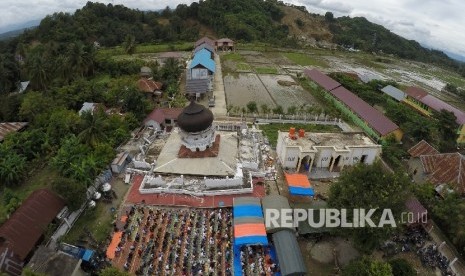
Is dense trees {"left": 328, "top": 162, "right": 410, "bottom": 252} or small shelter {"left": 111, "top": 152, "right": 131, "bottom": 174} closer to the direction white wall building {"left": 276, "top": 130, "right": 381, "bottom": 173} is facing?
the dense trees

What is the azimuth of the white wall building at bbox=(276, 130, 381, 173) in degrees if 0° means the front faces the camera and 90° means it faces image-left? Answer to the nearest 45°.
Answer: approximately 0°

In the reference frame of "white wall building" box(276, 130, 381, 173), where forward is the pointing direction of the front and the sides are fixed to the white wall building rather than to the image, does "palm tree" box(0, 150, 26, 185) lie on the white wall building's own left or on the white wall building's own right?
on the white wall building's own right

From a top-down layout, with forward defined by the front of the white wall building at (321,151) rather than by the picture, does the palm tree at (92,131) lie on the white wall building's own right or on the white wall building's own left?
on the white wall building's own right

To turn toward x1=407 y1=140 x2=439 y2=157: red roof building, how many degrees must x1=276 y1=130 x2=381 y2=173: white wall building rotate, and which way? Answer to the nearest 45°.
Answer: approximately 135° to its left

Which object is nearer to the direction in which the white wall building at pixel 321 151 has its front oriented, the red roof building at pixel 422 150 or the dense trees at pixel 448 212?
the dense trees

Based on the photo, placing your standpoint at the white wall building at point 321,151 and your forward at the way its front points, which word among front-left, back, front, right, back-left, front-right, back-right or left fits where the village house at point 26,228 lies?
front-right

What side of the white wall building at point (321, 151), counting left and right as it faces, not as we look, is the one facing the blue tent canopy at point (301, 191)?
front

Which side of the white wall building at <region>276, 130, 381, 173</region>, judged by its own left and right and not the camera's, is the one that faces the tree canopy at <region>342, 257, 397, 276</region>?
front

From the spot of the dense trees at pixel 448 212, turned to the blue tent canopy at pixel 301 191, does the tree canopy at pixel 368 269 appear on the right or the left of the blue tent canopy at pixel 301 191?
left

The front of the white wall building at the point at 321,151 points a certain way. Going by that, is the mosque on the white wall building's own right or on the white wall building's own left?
on the white wall building's own right
